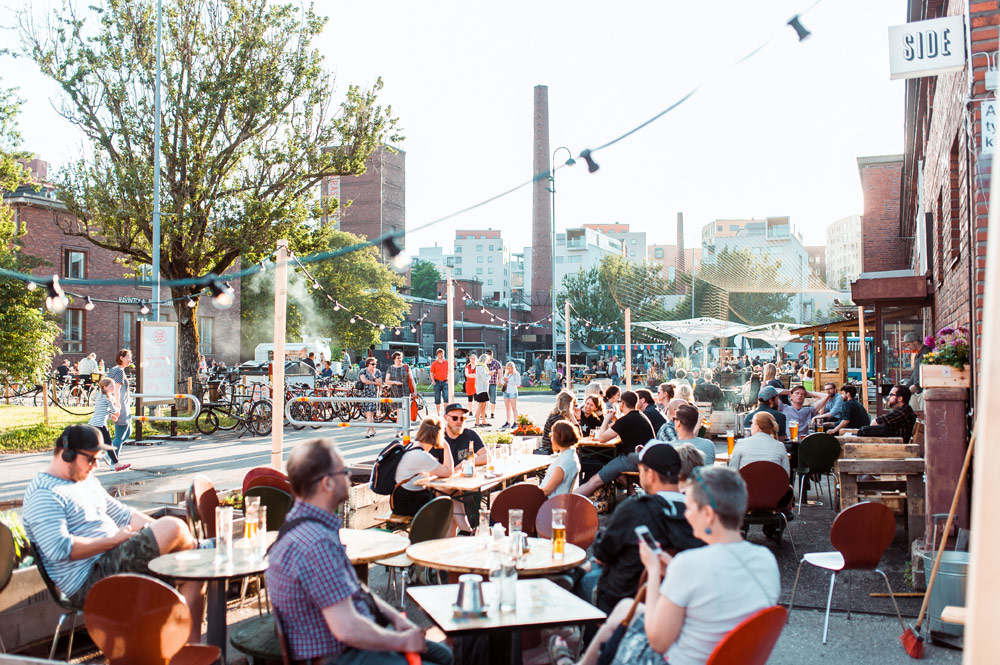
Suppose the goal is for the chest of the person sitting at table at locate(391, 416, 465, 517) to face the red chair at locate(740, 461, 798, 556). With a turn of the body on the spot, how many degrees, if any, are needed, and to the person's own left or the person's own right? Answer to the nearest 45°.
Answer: approximately 45° to the person's own right

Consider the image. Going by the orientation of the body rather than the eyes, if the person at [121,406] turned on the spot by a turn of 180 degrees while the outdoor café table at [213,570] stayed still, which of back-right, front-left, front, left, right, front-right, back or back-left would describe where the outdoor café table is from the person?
left

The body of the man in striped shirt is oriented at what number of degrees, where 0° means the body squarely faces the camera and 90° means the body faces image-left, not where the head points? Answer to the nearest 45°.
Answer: approximately 315°

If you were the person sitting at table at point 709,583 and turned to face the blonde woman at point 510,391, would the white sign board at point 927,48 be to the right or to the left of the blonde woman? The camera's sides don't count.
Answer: right

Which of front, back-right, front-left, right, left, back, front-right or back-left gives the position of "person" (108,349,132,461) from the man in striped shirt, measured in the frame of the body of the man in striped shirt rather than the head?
back-left

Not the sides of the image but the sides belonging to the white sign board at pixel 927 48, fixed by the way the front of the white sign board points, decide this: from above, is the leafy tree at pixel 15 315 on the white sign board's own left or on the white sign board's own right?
on the white sign board's own right

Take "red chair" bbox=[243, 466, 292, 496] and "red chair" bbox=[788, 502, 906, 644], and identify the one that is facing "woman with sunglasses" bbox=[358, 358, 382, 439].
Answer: "red chair" bbox=[788, 502, 906, 644]
